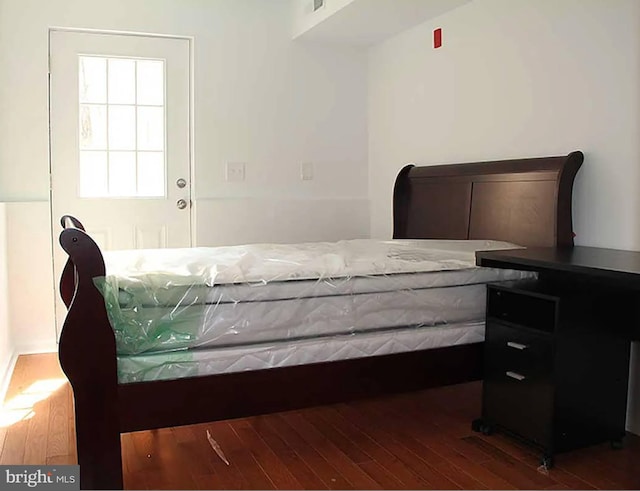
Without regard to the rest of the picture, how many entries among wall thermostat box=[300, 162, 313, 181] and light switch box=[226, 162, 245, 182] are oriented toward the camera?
2

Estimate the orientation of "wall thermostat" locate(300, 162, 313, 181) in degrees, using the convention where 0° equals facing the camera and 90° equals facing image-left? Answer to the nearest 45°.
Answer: approximately 0°

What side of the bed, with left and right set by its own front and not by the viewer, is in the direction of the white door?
right

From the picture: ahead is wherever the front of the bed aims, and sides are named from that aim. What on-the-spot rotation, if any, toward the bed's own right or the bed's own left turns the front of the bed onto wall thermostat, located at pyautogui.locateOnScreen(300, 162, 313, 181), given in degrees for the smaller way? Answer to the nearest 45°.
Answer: approximately 135° to the bed's own right

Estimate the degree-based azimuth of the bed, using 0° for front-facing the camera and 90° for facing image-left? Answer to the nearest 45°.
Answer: approximately 45°

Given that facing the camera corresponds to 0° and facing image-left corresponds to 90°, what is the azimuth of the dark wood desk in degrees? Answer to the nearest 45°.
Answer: approximately 45°
